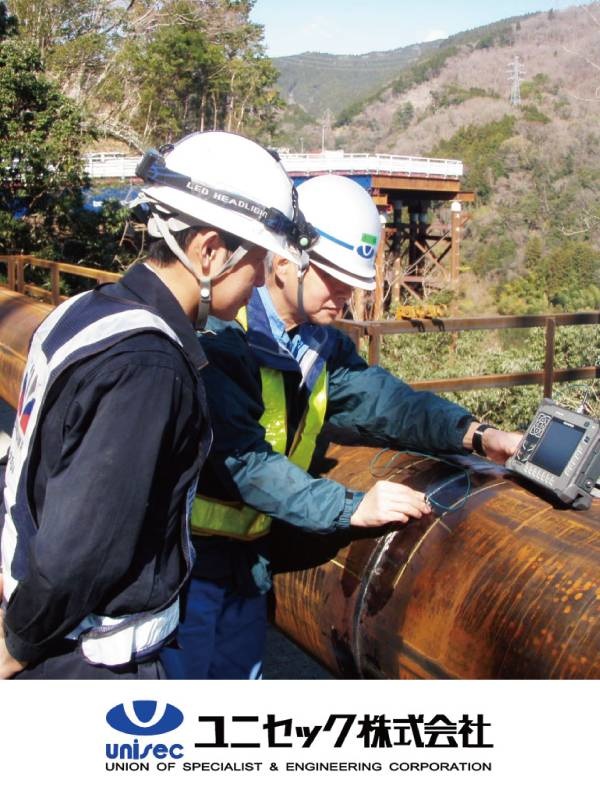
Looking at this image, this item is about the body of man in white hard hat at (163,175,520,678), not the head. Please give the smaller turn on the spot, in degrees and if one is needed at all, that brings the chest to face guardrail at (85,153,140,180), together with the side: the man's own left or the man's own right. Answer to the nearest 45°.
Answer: approximately 135° to the man's own left

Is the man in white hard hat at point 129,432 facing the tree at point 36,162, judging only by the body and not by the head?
no

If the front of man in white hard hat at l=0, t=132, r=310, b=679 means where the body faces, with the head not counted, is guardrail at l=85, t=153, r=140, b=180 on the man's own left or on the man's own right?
on the man's own left

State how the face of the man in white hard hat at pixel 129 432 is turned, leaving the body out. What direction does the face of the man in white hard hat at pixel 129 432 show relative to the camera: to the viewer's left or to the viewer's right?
to the viewer's right

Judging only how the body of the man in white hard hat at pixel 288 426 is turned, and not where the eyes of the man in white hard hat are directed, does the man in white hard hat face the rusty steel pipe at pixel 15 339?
no

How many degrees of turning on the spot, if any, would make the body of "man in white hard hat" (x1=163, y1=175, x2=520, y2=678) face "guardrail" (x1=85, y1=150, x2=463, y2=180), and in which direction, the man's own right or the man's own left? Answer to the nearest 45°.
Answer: approximately 135° to the man's own left

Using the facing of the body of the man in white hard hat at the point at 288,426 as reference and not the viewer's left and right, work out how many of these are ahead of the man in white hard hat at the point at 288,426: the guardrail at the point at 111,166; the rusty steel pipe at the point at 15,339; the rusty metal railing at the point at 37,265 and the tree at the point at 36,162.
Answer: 0

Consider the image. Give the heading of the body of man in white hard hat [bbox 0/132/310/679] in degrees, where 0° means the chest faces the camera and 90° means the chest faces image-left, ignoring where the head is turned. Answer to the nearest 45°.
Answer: approximately 270°
